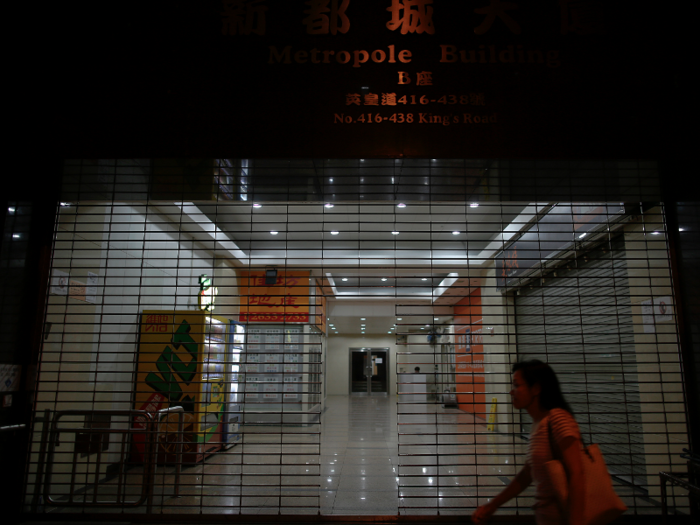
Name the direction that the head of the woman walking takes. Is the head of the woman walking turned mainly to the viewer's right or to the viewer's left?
to the viewer's left

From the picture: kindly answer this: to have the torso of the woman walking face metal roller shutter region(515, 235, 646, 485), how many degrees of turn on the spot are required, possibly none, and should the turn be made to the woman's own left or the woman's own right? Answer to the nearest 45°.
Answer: approximately 90° to the woman's own right

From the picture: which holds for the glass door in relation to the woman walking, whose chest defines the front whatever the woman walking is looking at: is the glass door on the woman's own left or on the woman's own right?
on the woman's own right

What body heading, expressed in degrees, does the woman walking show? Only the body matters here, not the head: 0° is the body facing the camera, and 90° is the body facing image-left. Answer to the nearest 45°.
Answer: approximately 90°

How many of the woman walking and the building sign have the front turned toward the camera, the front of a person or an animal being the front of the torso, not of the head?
1

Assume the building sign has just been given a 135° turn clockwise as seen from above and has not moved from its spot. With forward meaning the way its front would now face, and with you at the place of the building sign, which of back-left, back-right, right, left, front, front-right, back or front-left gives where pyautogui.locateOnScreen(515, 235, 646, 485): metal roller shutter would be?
right

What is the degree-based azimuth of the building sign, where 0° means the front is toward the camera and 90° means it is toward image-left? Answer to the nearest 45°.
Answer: approximately 0°

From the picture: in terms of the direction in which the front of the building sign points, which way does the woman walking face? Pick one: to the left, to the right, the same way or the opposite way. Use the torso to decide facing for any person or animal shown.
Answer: to the right
